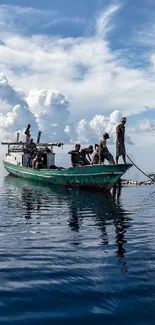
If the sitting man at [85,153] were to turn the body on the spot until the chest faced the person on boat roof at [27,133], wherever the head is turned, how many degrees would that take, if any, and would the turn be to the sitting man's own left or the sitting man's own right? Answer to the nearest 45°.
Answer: approximately 135° to the sitting man's own left

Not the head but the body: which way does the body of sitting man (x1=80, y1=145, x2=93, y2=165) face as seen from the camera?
to the viewer's right
